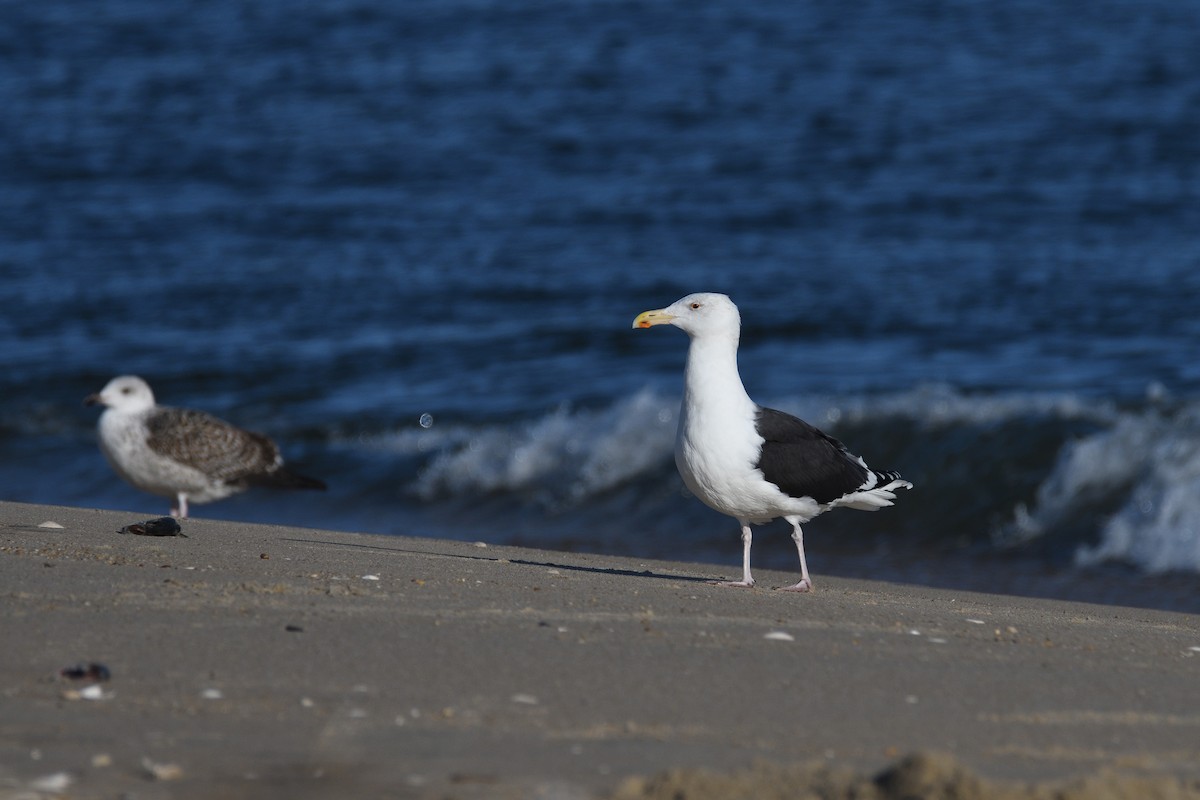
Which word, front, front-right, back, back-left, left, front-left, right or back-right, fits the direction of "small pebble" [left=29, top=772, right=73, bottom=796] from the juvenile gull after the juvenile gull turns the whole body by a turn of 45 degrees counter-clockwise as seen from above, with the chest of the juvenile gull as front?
front-left

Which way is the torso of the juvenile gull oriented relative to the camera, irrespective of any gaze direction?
to the viewer's left

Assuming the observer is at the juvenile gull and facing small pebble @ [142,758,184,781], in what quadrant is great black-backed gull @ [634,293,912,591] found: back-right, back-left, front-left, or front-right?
front-left

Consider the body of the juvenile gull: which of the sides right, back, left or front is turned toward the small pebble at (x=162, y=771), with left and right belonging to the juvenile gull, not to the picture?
left

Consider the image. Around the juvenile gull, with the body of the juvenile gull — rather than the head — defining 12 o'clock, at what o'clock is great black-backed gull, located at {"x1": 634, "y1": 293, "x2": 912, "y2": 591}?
The great black-backed gull is roughly at 8 o'clock from the juvenile gull.
